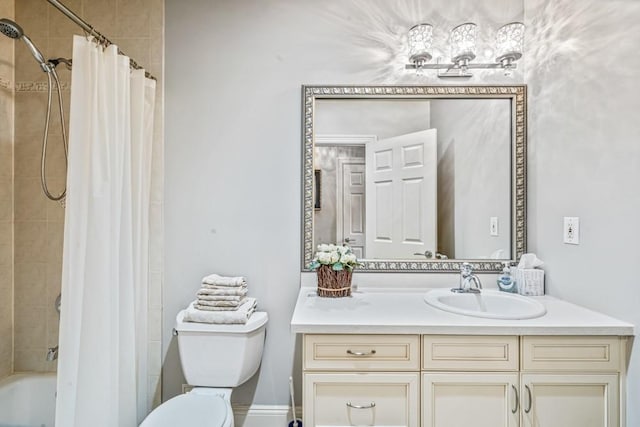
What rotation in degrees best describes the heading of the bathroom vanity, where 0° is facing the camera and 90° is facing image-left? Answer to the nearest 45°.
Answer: approximately 0°

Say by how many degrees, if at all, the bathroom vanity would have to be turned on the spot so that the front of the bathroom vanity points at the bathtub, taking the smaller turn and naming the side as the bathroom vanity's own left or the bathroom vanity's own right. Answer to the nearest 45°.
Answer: approximately 90° to the bathroom vanity's own right

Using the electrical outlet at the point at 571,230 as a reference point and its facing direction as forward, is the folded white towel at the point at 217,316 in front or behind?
in front

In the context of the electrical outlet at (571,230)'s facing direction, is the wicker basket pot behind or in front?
in front

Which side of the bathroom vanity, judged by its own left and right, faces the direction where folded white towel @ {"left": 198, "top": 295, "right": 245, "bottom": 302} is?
right

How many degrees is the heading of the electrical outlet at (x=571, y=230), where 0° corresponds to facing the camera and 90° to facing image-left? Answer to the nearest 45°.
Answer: approximately 45°

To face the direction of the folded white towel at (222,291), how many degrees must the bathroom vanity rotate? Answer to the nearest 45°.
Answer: approximately 90° to its right
